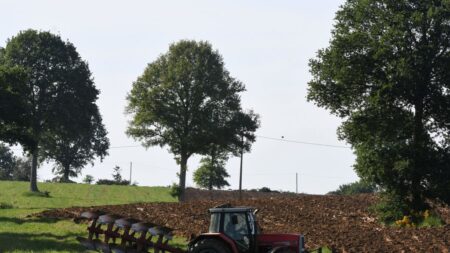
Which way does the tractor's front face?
to the viewer's right

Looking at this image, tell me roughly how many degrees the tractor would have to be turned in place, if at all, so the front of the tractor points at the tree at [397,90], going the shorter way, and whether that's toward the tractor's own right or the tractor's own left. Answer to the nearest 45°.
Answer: approximately 45° to the tractor's own left

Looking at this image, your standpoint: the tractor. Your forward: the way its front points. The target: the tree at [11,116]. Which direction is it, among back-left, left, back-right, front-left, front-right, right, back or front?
back-left

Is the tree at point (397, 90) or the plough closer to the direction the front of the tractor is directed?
the tree

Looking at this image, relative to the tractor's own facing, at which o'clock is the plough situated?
The plough is roughly at 7 o'clock from the tractor.
